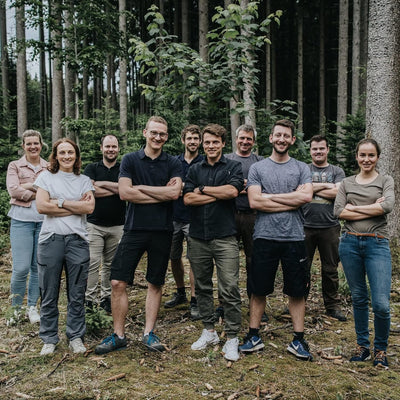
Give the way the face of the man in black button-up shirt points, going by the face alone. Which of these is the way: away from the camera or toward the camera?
toward the camera

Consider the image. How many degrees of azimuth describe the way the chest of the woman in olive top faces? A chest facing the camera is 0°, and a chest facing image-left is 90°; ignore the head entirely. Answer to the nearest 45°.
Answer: approximately 0°

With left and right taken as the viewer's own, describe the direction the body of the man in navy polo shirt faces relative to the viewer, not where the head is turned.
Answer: facing the viewer

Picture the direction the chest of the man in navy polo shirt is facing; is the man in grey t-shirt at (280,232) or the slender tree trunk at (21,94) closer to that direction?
the man in grey t-shirt

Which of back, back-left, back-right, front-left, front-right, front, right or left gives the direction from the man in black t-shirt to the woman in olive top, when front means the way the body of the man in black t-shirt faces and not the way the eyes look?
front-left

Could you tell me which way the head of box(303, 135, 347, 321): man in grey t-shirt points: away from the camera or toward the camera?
toward the camera

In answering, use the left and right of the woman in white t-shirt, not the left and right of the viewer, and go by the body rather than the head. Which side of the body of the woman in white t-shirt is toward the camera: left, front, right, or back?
front

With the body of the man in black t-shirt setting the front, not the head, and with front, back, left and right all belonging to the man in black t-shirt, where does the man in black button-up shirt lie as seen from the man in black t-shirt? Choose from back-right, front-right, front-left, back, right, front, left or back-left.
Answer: front-left

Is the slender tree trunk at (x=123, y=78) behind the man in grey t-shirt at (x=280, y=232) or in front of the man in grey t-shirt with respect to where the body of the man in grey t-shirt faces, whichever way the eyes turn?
behind

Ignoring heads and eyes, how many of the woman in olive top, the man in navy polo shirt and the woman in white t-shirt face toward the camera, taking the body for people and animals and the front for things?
3

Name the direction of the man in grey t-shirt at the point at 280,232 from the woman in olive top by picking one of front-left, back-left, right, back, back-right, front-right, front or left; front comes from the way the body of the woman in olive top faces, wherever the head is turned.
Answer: right

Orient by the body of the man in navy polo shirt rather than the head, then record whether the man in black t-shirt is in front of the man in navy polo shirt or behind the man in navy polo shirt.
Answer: behind

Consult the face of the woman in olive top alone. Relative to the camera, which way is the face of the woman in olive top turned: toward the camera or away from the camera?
toward the camera

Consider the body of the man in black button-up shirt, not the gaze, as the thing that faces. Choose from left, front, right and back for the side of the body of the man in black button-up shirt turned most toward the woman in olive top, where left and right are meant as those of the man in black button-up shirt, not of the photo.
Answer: left

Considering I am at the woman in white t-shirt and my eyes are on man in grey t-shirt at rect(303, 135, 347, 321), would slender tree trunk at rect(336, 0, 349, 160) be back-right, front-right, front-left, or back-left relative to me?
front-left

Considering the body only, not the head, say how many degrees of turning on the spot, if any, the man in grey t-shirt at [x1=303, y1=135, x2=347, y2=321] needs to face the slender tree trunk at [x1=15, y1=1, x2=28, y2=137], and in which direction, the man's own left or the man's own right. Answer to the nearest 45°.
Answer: approximately 135° to the man's own right

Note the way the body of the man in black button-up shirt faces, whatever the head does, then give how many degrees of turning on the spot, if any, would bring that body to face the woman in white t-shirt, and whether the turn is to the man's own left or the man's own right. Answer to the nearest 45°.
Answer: approximately 90° to the man's own right
